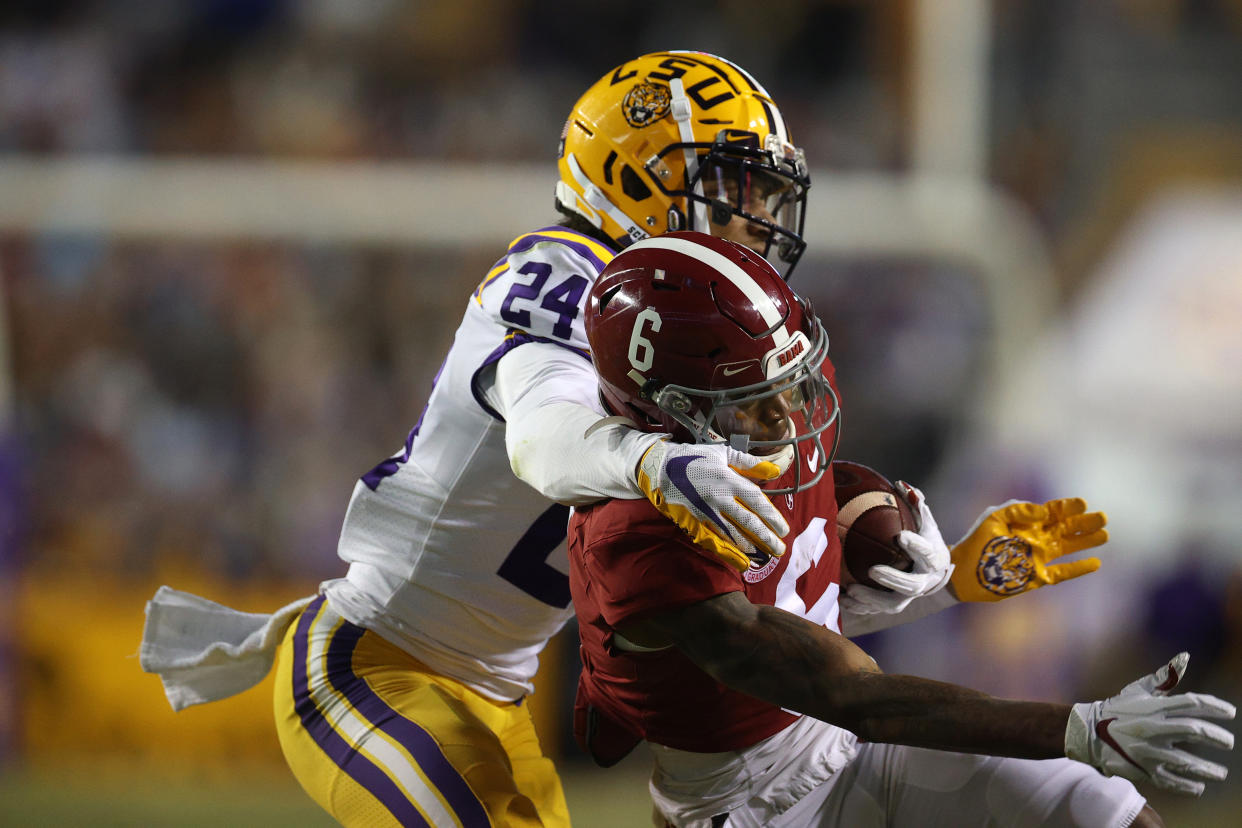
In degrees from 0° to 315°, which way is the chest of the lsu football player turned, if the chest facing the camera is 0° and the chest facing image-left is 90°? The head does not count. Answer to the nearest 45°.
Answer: approximately 270°

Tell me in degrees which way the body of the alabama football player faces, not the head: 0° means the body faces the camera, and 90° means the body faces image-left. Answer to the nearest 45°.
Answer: approximately 315°

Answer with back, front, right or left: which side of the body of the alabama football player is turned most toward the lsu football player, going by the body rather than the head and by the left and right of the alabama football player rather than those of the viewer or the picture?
back

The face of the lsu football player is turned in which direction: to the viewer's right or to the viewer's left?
to the viewer's right
